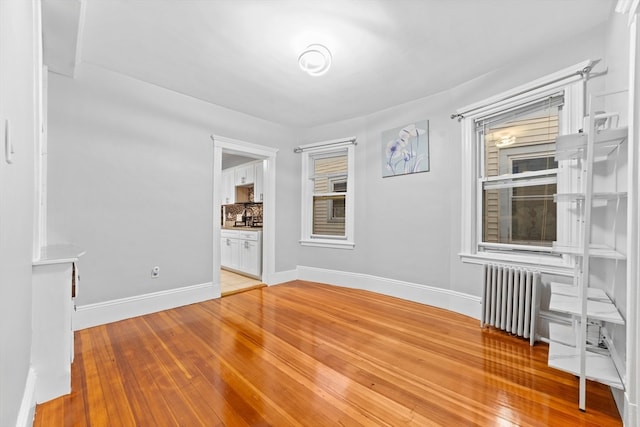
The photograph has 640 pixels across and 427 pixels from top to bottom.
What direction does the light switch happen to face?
to the viewer's right

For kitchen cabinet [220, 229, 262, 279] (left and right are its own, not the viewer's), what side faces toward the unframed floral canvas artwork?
left

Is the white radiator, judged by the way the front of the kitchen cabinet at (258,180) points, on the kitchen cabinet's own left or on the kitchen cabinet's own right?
on the kitchen cabinet's own left

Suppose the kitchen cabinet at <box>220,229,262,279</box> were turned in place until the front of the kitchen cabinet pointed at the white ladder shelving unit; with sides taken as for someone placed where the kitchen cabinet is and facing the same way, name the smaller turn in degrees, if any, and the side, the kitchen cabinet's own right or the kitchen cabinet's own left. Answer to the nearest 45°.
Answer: approximately 90° to the kitchen cabinet's own left

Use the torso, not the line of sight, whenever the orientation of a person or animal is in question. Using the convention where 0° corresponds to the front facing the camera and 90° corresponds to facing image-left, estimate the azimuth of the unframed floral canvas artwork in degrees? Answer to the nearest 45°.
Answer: approximately 45°

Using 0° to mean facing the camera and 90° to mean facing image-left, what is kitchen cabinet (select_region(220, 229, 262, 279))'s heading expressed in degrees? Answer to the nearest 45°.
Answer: approximately 45°

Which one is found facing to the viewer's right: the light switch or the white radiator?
the light switch

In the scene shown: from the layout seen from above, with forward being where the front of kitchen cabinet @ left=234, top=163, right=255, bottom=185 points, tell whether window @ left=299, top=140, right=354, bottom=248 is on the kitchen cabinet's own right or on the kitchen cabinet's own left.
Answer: on the kitchen cabinet's own left

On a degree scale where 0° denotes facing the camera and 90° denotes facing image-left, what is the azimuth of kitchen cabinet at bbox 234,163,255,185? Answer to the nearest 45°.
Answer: approximately 45°

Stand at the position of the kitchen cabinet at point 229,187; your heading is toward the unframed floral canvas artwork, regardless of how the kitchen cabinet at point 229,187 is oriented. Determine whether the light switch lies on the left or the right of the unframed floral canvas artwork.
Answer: right
